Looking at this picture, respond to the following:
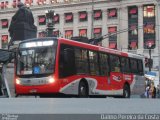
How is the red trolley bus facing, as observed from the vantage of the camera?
facing the viewer and to the left of the viewer
